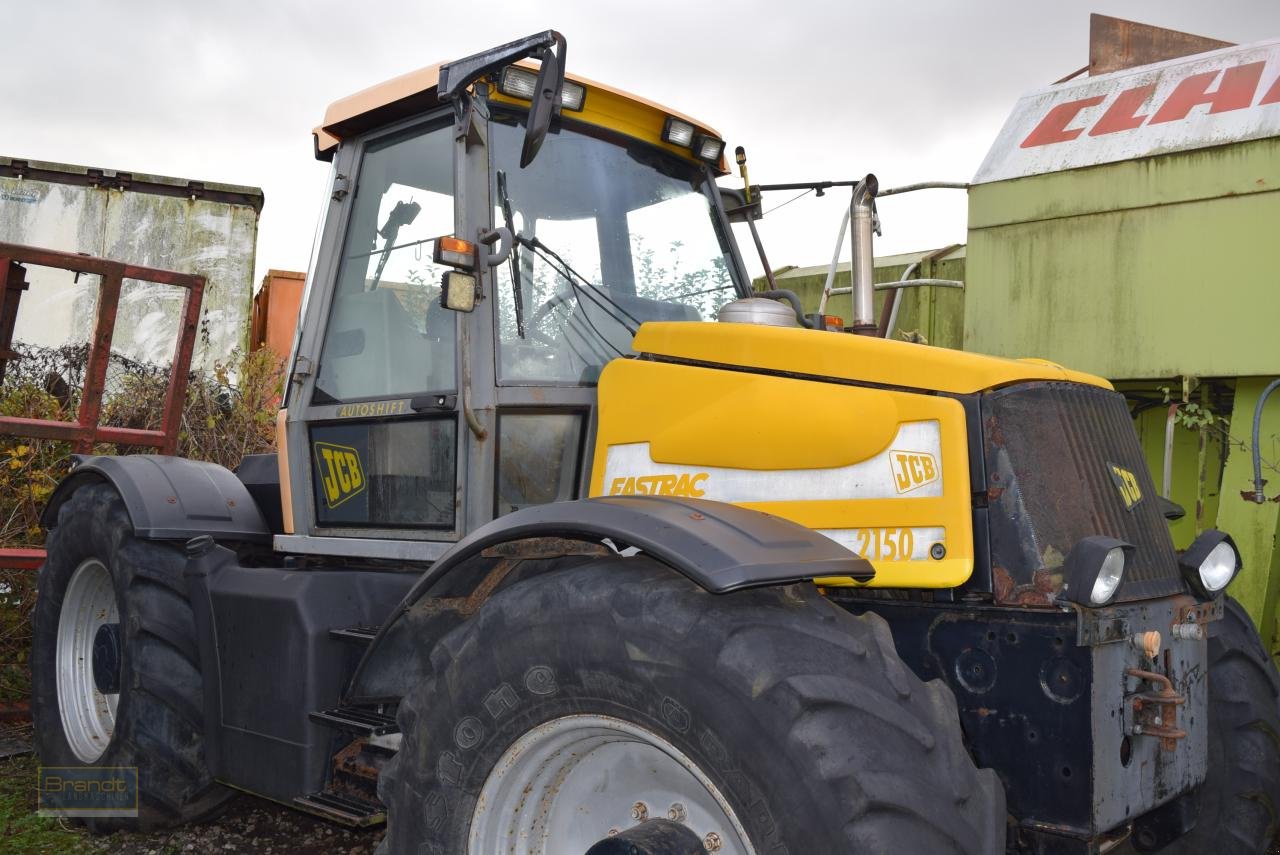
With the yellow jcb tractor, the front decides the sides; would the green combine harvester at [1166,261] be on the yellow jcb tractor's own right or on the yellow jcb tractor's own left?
on the yellow jcb tractor's own left

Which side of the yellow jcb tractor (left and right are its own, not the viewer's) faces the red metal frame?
back

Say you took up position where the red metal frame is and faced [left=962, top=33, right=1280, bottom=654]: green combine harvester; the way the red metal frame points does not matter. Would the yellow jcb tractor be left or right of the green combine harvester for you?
right

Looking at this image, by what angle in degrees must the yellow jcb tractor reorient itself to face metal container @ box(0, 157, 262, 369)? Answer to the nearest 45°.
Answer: approximately 180°

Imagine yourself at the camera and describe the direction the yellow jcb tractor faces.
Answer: facing the viewer and to the right of the viewer

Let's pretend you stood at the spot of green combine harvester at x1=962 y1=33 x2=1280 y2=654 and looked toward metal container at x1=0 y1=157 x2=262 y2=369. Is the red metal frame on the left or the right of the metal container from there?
left
